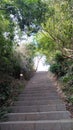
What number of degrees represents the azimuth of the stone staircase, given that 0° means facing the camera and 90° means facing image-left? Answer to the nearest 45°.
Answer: approximately 0°
